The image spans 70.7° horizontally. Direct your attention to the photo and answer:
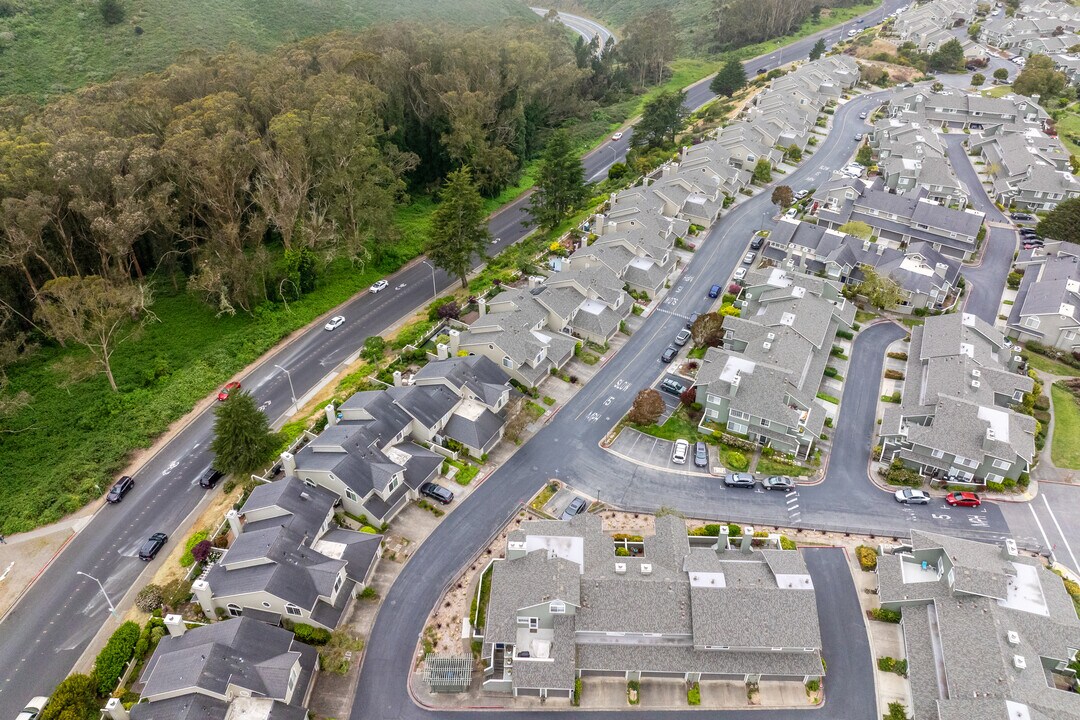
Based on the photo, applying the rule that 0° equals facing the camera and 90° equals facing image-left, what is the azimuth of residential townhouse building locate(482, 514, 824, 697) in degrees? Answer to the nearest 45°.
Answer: approximately 0°

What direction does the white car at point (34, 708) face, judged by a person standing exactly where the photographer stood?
facing away from the viewer and to the right of the viewer

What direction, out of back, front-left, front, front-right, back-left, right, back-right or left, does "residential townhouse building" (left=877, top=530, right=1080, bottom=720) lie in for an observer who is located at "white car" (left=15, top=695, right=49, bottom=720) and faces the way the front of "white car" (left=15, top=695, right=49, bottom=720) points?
right

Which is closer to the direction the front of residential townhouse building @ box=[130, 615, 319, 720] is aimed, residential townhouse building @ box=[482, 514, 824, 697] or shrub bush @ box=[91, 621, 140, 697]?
the residential townhouse building

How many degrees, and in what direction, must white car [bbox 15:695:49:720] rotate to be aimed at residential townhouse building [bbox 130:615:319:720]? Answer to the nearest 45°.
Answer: approximately 90° to its right

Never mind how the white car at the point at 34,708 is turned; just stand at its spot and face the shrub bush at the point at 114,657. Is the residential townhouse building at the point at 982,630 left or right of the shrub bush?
right

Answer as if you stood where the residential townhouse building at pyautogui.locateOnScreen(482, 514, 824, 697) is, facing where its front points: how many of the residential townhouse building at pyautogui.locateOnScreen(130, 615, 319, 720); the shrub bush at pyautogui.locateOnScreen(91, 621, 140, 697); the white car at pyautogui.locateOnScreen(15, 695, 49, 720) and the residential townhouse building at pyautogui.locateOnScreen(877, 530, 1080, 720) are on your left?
1

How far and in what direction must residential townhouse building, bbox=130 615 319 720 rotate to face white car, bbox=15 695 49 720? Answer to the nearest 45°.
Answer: approximately 135° to its left

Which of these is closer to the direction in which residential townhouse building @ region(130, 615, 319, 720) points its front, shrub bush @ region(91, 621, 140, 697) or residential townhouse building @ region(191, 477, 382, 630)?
the residential townhouse building

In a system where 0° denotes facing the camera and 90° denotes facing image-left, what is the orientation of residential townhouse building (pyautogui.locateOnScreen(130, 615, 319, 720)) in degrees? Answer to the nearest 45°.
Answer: approximately 270°
